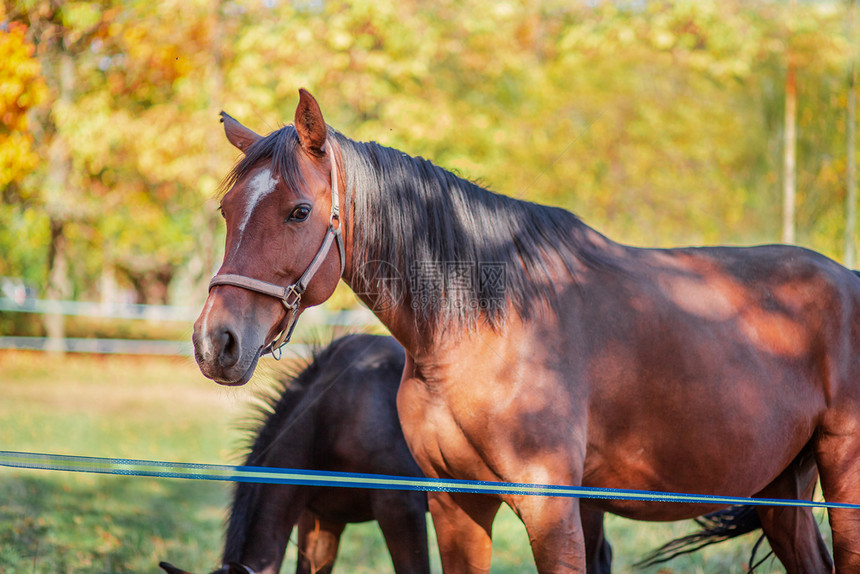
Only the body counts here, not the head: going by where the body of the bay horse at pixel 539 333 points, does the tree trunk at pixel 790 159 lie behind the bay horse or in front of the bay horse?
behind

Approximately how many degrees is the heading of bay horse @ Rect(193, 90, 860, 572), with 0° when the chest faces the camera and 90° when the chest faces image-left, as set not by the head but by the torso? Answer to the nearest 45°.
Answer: approximately 45°

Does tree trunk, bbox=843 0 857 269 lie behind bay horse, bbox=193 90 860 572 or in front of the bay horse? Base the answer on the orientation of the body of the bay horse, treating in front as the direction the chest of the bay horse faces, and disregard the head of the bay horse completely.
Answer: behind

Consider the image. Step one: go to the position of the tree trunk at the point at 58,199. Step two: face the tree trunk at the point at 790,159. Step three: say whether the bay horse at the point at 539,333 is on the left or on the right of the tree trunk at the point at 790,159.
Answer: right
